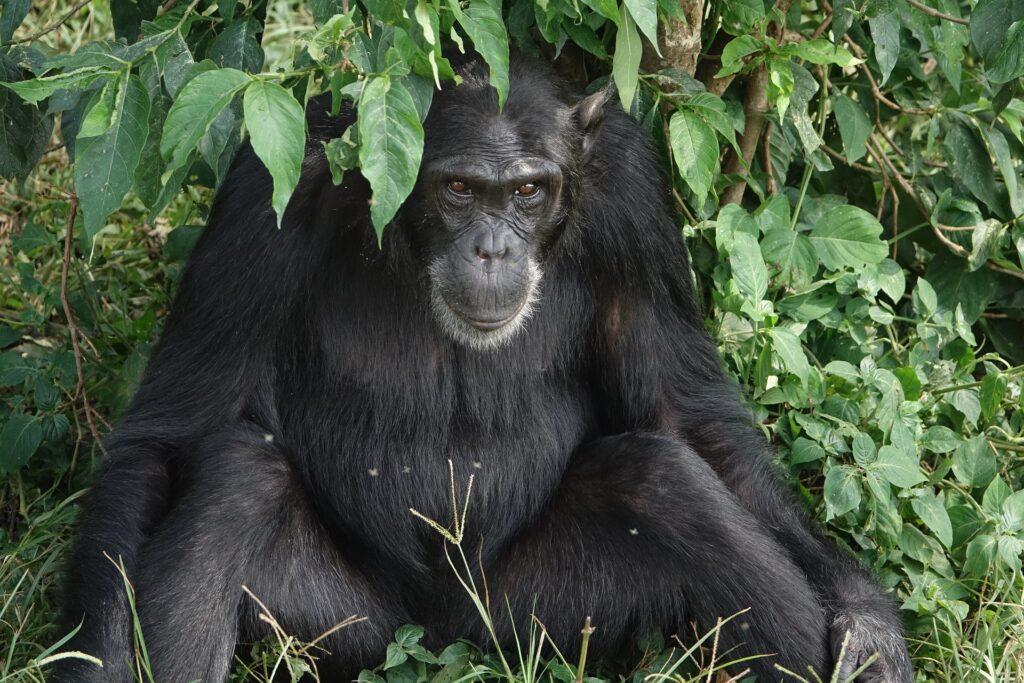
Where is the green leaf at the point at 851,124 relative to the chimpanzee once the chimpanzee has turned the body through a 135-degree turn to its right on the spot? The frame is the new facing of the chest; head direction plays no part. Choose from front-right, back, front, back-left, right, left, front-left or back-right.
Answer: right

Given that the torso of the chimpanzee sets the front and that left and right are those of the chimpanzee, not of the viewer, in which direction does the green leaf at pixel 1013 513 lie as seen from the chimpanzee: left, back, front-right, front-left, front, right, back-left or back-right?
left

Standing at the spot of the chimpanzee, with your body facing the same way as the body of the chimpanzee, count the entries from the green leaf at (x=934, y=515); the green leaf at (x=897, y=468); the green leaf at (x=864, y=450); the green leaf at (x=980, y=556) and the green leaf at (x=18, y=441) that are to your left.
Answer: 4

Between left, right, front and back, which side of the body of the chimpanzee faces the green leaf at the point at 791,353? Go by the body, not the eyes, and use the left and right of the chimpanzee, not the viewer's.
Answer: left

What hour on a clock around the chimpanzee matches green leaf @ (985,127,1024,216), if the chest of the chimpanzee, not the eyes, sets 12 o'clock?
The green leaf is roughly at 8 o'clock from the chimpanzee.

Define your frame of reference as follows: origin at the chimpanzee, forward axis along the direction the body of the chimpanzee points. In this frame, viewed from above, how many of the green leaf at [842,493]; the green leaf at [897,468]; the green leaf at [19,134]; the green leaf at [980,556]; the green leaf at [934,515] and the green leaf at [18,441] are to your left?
4

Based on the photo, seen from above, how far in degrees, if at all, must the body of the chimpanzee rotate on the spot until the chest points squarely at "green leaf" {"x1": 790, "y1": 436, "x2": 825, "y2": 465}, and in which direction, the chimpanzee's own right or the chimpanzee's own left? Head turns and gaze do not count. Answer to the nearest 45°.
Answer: approximately 90° to the chimpanzee's own left

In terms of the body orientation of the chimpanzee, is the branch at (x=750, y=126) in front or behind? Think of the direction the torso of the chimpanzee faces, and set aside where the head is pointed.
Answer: behind

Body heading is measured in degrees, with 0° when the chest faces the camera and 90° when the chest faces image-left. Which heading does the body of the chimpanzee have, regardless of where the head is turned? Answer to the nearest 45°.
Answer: approximately 0°

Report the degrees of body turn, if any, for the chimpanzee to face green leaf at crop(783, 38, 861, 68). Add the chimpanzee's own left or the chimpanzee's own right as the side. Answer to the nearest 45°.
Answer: approximately 135° to the chimpanzee's own left

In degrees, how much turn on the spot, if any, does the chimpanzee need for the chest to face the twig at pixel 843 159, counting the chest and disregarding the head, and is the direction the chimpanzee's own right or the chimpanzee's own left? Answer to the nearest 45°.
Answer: approximately 135° to the chimpanzee's own left

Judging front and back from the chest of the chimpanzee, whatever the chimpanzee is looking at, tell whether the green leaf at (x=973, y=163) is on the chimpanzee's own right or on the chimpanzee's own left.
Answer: on the chimpanzee's own left

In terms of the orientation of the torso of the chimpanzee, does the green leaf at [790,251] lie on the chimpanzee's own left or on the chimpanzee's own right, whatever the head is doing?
on the chimpanzee's own left

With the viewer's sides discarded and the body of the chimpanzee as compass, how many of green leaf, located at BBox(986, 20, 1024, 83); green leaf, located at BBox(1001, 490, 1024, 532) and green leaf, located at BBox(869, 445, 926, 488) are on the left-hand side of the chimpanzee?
3

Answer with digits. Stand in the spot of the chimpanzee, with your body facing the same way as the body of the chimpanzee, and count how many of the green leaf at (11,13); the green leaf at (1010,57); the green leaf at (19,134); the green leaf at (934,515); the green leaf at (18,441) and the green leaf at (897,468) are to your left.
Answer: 3
